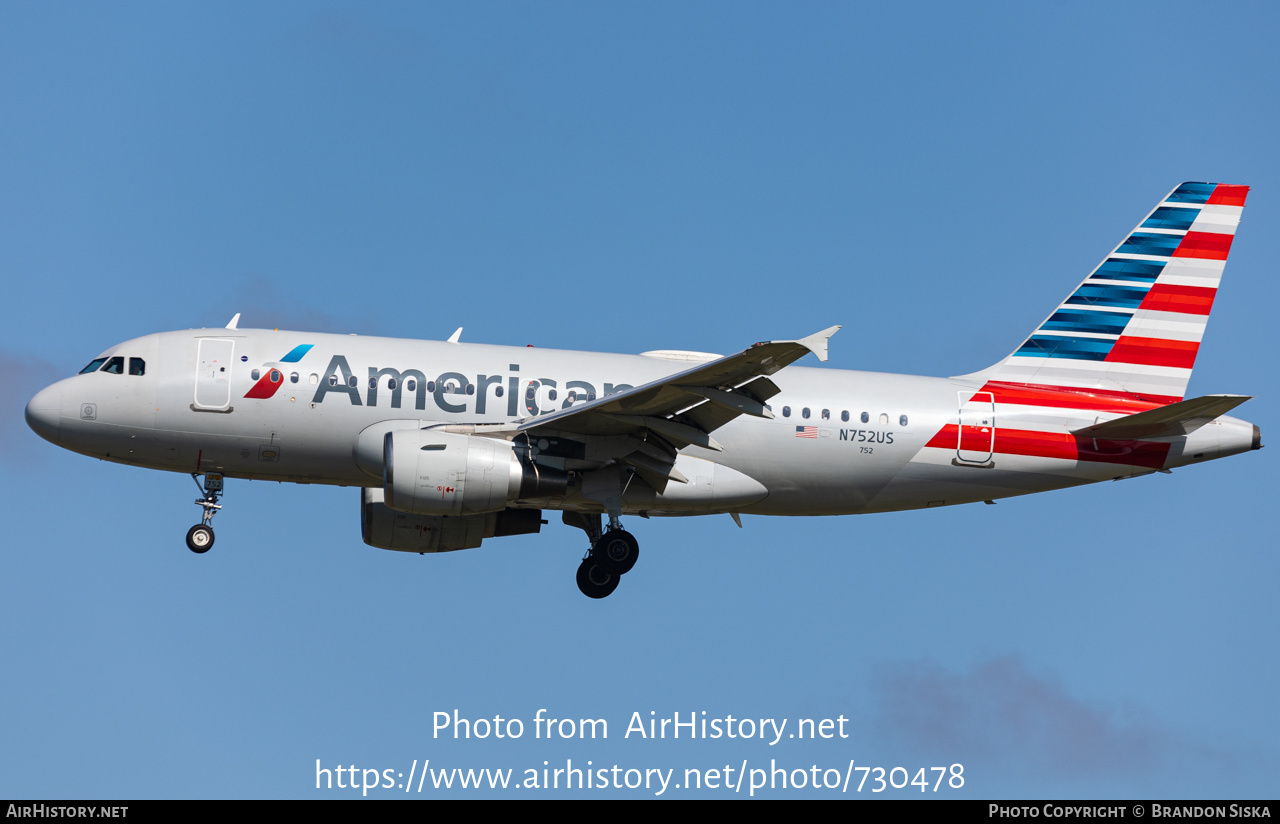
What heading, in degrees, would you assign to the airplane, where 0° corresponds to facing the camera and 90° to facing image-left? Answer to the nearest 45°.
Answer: approximately 90°
